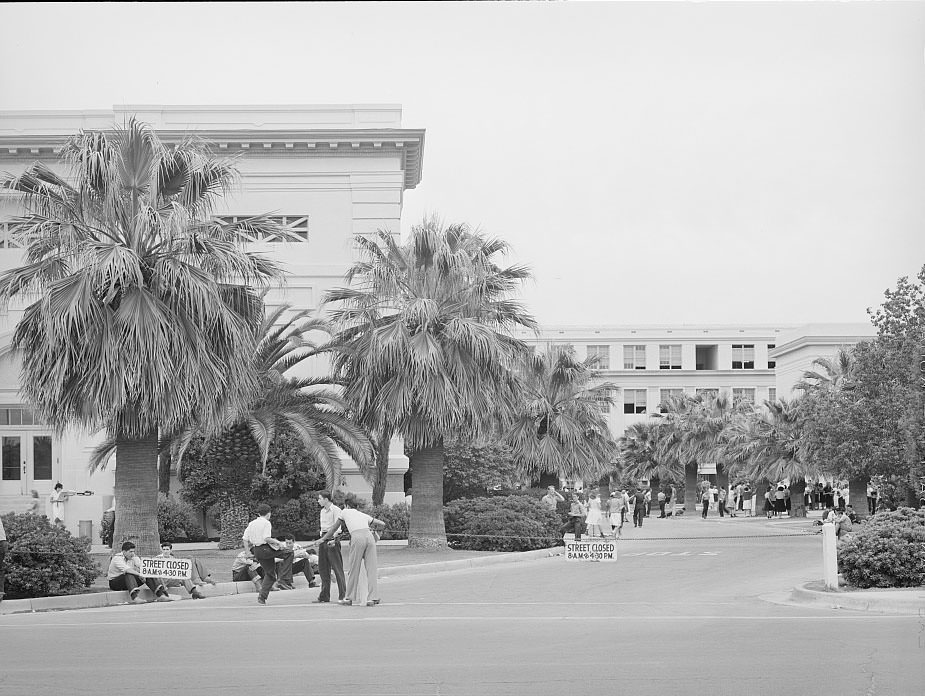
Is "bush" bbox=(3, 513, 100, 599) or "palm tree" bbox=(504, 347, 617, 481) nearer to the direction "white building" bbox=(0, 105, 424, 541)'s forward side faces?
the bush

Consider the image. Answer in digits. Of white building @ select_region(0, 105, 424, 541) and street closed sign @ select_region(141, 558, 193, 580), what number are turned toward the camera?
2

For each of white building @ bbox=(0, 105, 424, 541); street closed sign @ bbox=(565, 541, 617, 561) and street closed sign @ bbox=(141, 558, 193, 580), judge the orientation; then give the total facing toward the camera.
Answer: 3

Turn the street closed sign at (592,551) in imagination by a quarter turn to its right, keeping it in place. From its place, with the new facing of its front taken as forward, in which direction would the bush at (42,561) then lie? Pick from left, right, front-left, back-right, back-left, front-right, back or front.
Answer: front-left

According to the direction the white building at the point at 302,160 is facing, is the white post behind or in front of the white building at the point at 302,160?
in front

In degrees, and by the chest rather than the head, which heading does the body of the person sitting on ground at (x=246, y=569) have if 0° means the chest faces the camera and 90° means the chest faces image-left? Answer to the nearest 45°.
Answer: approximately 315°

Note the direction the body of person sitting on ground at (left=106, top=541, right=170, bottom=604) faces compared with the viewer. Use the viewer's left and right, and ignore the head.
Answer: facing the viewer and to the right of the viewer

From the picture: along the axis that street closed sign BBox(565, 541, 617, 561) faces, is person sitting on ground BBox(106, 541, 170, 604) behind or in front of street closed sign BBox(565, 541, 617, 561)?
in front

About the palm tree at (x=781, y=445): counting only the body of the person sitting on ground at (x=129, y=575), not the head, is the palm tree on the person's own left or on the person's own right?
on the person's own left
